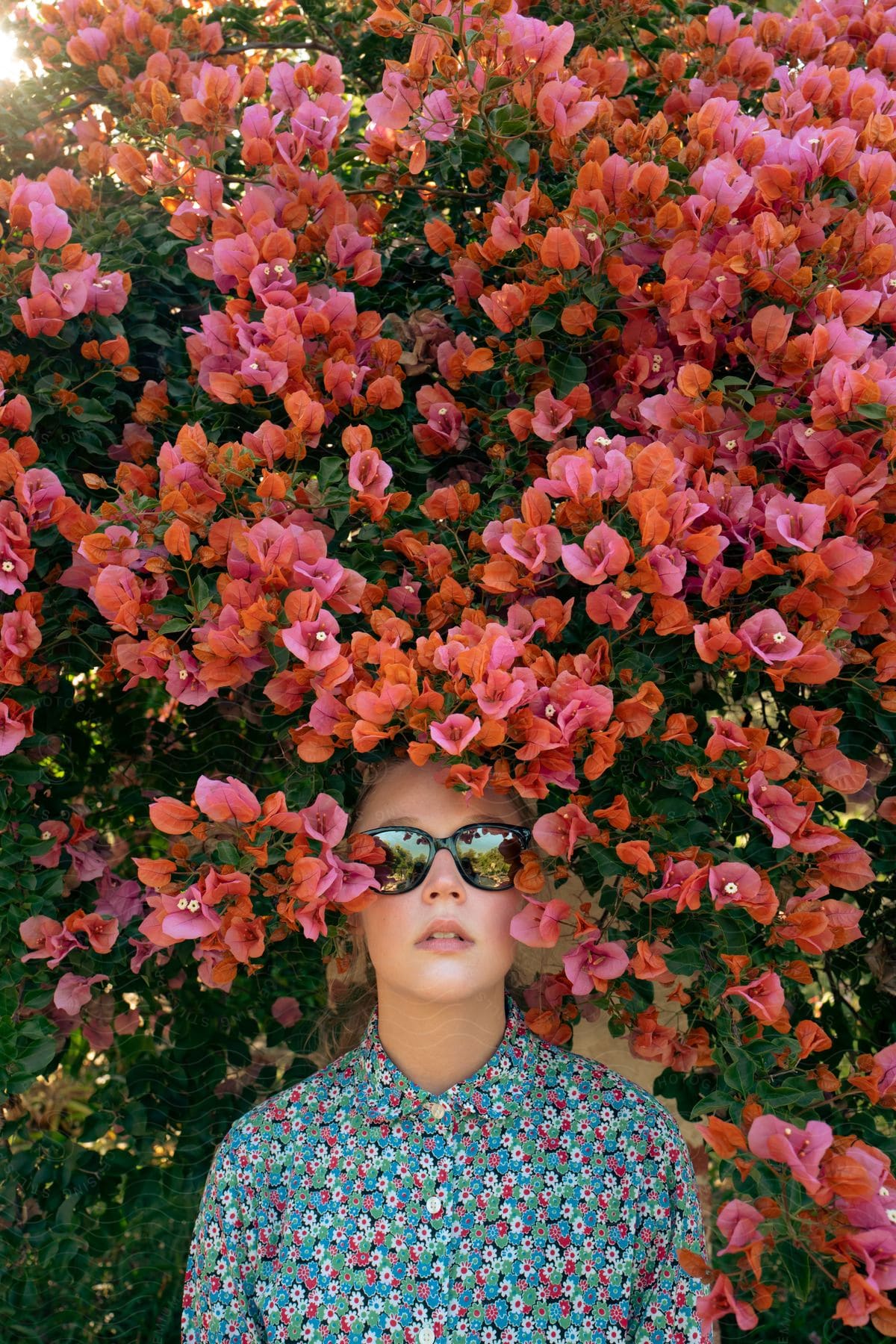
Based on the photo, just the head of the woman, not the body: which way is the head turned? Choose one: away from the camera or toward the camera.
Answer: toward the camera

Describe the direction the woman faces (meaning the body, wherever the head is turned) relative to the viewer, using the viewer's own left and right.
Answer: facing the viewer
